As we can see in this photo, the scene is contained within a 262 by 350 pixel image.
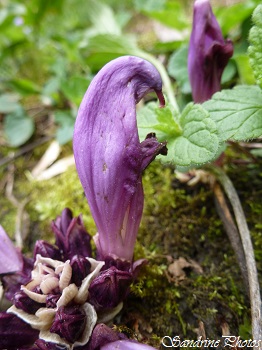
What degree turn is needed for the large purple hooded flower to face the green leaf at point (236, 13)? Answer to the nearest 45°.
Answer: approximately 45° to its left

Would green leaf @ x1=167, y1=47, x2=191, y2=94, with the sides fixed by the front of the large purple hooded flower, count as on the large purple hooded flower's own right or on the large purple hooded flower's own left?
on the large purple hooded flower's own left

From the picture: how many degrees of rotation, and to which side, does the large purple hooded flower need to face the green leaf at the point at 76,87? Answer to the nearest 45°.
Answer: approximately 90° to its left

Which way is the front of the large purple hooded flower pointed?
to the viewer's right

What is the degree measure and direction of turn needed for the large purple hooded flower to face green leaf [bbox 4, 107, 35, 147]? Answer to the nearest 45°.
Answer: approximately 135° to its left

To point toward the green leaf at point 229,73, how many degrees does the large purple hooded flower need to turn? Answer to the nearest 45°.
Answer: approximately 45° to its left
